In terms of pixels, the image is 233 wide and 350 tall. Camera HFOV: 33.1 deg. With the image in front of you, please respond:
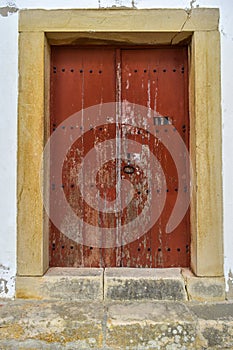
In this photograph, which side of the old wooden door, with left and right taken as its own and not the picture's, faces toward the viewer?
front
